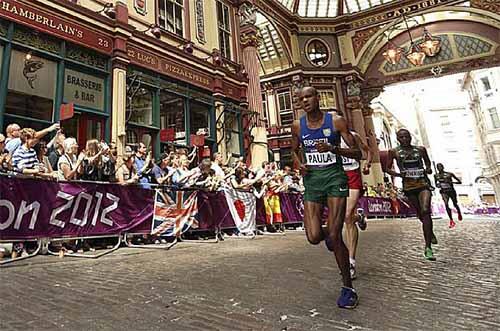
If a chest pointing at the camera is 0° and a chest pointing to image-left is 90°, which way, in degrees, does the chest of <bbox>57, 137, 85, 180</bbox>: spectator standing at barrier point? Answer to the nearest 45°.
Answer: approximately 315°

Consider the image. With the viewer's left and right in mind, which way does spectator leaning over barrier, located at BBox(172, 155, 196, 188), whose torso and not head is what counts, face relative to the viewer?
facing the viewer and to the right of the viewer

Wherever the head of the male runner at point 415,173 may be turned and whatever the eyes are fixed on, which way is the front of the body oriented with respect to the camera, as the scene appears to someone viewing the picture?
toward the camera

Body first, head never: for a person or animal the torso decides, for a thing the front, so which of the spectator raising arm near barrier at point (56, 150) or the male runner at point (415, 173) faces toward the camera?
the male runner

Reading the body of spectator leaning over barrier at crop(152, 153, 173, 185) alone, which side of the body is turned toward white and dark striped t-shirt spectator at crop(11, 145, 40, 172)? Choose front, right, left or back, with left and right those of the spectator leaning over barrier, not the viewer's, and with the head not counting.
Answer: right

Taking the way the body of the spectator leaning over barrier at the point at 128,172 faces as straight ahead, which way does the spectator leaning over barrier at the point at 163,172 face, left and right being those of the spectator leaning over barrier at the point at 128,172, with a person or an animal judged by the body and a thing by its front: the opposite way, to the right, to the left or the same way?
the same way

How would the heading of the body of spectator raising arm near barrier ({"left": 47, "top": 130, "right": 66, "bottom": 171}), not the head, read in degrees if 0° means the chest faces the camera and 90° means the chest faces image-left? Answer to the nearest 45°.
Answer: approximately 270°

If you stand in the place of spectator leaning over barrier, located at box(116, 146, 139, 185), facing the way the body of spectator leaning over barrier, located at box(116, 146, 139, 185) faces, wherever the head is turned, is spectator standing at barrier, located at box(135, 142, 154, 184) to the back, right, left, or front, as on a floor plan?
left

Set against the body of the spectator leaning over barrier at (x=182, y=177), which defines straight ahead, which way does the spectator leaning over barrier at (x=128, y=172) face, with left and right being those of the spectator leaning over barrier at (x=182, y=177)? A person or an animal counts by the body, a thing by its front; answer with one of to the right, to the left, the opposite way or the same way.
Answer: the same way

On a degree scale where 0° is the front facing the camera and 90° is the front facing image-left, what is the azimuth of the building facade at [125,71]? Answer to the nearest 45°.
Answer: approximately 315°

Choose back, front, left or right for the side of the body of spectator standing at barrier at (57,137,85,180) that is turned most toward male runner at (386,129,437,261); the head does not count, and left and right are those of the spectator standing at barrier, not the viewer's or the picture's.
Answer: front

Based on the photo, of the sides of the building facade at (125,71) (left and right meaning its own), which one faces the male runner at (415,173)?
front

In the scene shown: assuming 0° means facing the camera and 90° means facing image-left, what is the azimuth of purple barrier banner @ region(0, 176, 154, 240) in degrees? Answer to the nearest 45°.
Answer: approximately 315°
